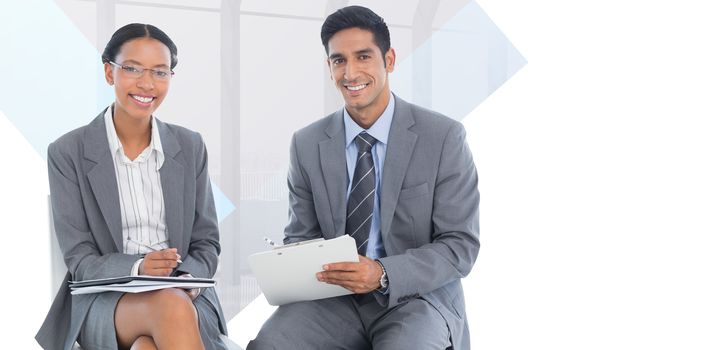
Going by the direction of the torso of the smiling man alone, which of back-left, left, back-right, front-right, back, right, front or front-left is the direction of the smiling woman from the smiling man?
front-right

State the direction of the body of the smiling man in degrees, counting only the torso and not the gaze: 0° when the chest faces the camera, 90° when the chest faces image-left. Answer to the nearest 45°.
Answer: approximately 45°
